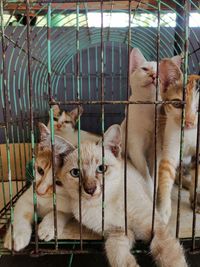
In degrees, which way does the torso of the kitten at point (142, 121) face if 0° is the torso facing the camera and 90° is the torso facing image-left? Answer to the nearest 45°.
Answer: approximately 315°
